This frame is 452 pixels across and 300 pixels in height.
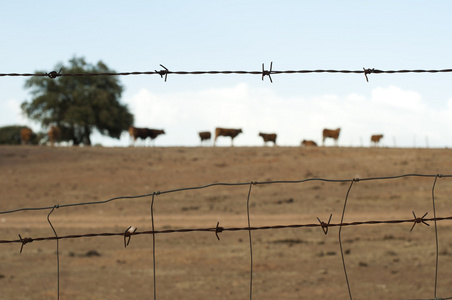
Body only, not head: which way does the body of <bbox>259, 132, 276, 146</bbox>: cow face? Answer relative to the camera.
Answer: to the viewer's left

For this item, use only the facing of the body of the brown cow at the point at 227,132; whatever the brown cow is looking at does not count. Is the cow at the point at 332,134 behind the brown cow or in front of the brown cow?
in front

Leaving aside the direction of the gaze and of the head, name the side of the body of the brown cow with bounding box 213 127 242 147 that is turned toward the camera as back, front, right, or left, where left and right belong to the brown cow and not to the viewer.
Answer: right

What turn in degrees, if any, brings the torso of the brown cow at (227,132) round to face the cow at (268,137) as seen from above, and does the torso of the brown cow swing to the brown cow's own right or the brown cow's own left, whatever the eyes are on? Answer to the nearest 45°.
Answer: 0° — it already faces it

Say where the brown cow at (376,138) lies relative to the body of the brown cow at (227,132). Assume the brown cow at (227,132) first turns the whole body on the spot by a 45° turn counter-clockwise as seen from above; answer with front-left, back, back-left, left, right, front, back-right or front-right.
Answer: front-right

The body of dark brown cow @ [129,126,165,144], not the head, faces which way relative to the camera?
to the viewer's right

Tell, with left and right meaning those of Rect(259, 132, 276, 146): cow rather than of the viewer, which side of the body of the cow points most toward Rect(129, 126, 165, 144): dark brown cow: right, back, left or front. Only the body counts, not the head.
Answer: front
